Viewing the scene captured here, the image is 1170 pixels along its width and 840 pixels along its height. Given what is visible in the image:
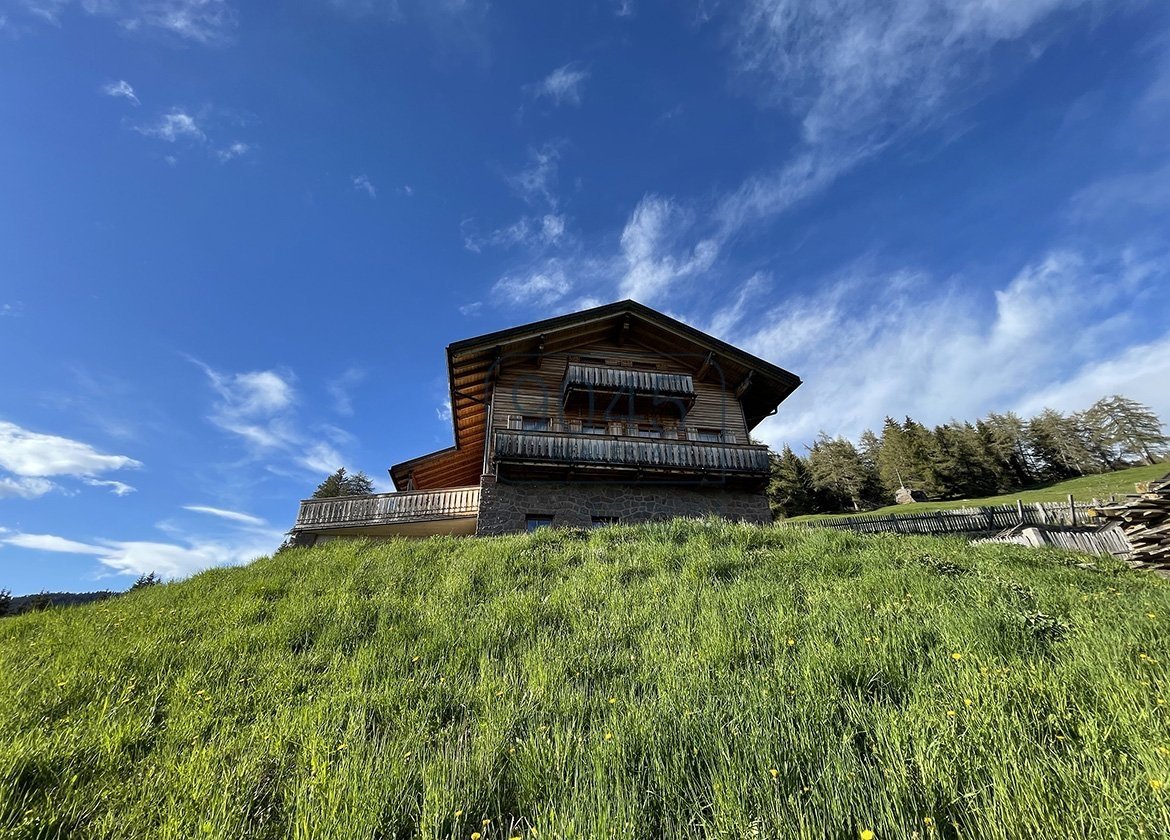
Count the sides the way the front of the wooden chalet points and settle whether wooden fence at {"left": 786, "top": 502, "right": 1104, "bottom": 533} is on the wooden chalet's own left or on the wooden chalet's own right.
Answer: on the wooden chalet's own left

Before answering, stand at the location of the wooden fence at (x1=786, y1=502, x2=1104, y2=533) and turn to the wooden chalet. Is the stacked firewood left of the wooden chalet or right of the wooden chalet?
left

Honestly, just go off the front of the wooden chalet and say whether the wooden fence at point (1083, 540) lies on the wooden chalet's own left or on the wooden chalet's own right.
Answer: on the wooden chalet's own left

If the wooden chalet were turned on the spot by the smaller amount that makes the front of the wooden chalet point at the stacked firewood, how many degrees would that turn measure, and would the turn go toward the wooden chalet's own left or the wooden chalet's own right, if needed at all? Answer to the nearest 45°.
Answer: approximately 45° to the wooden chalet's own left

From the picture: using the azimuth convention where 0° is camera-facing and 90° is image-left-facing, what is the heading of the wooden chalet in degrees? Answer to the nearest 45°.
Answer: approximately 0°

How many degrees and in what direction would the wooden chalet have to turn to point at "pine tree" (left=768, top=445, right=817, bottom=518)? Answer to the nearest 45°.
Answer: approximately 135° to its left

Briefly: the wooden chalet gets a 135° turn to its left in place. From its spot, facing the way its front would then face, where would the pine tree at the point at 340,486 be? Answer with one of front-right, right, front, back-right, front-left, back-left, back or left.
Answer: left
